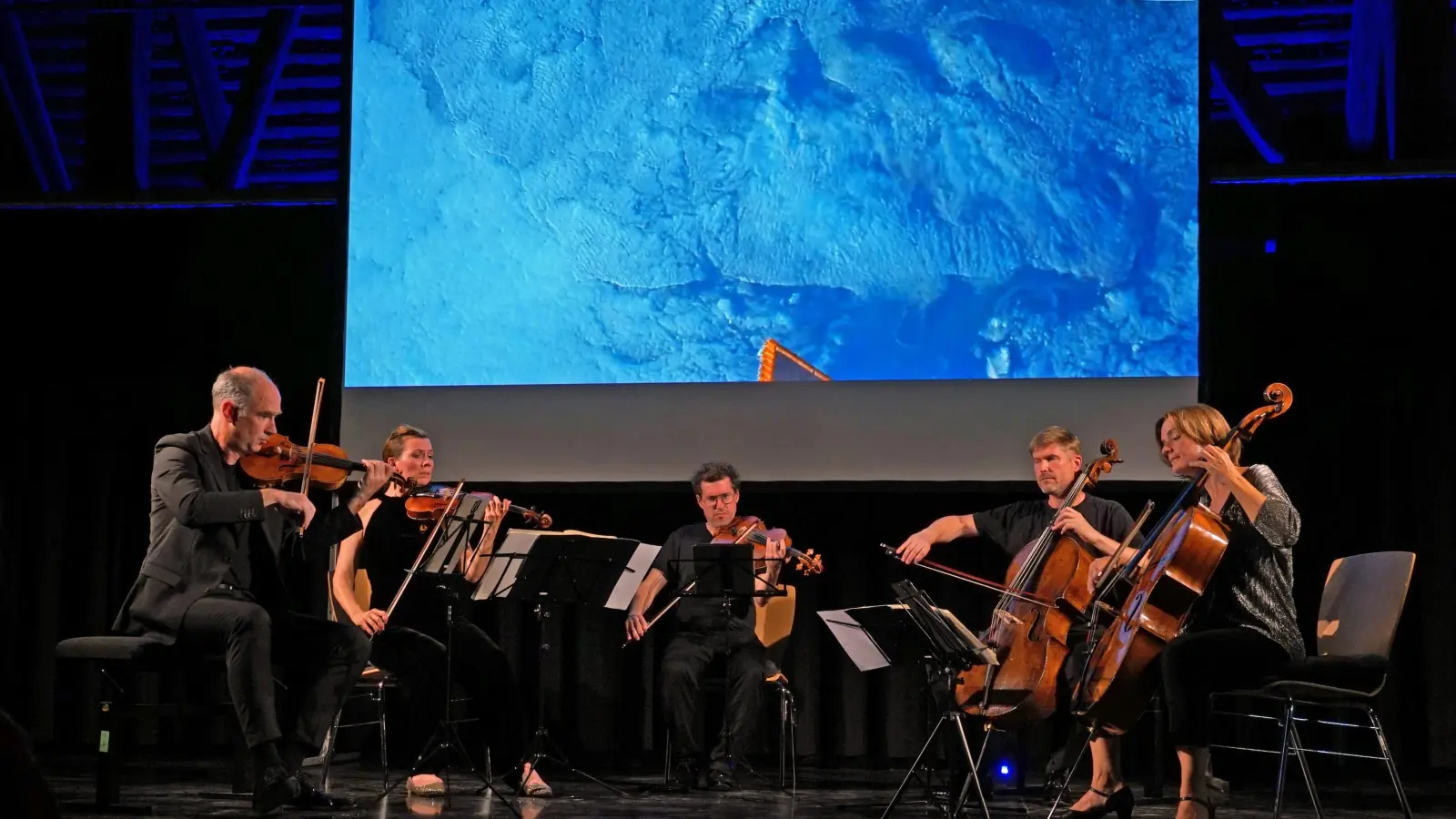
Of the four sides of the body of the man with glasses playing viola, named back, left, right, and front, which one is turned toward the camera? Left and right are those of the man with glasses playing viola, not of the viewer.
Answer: front

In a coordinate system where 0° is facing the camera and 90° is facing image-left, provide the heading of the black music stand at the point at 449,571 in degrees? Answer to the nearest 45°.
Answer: approximately 135°

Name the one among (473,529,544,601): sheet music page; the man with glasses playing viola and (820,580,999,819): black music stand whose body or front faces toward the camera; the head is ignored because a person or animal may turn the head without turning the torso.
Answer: the man with glasses playing viola

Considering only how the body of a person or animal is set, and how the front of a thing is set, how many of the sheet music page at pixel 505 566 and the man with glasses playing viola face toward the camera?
1

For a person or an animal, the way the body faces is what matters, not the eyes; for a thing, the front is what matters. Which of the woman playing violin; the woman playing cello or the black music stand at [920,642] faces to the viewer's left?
the woman playing cello

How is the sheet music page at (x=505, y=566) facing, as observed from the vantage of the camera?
facing away from the viewer and to the left of the viewer

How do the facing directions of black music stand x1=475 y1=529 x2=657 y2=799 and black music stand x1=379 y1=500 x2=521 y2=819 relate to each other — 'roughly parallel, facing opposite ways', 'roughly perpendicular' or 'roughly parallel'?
roughly parallel

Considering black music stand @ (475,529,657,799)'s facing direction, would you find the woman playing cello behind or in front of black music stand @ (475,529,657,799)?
behind

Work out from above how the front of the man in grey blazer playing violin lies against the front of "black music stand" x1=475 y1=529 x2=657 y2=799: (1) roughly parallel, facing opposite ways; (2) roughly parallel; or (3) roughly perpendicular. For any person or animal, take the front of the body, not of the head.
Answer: roughly parallel, facing opposite ways

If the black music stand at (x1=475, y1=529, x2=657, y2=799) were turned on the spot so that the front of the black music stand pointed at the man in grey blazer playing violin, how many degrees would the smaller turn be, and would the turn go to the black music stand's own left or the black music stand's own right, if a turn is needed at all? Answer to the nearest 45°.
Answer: approximately 90° to the black music stand's own left

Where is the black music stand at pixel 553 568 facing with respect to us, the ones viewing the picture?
facing away from the viewer and to the left of the viewer

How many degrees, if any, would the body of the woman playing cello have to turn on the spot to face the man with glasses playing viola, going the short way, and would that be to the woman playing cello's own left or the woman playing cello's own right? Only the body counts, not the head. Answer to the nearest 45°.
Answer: approximately 45° to the woman playing cello's own right

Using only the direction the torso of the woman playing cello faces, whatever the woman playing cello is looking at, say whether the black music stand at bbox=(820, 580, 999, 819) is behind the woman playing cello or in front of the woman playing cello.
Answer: in front

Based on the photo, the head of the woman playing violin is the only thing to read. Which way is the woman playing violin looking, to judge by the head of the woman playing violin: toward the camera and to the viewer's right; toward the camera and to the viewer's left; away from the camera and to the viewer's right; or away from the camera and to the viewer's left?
toward the camera and to the viewer's right
